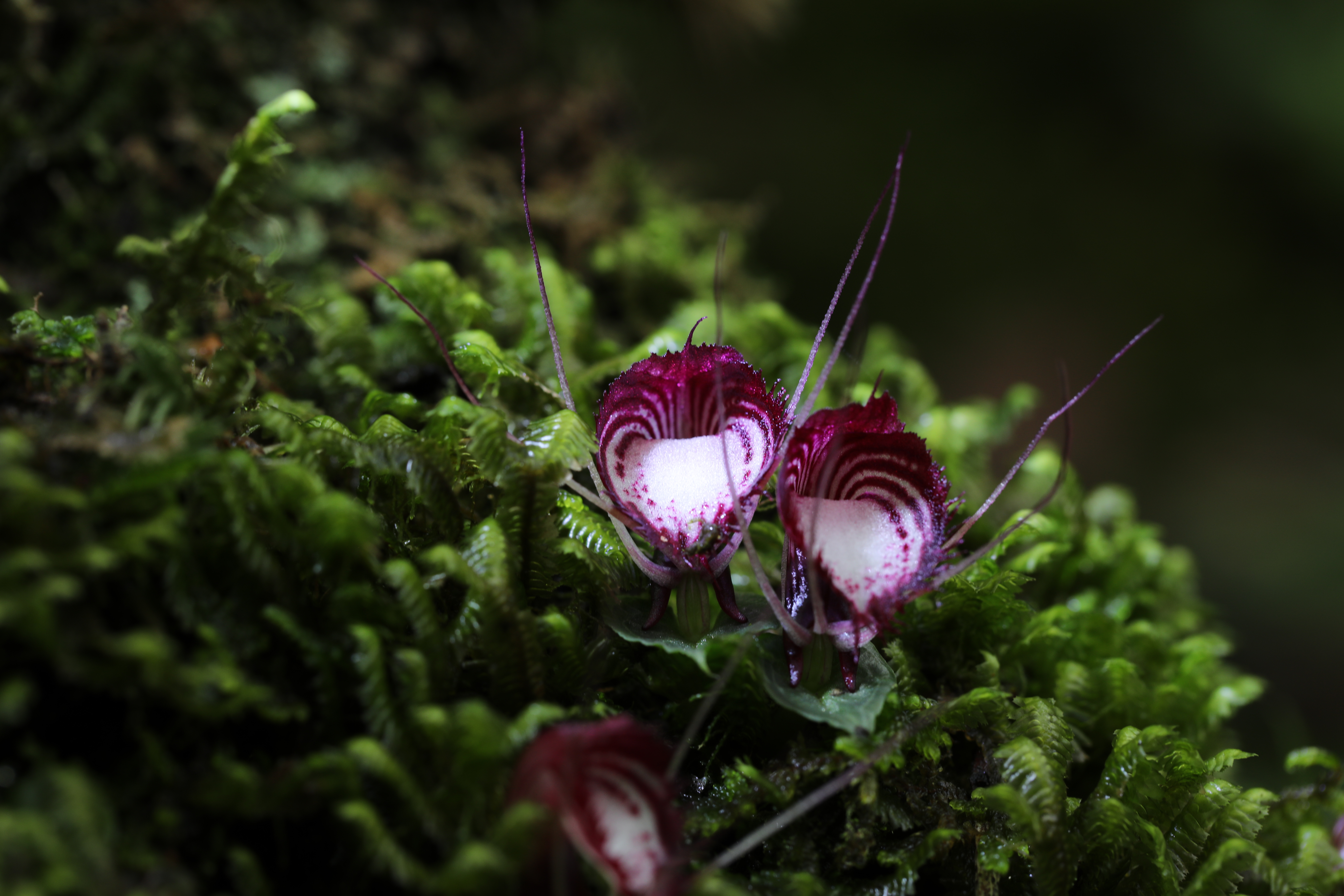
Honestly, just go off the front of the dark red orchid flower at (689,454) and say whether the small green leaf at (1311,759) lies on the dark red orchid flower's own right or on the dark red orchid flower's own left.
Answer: on the dark red orchid flower's own left

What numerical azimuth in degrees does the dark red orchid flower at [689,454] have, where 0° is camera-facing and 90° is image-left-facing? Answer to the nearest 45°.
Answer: approximately 0°
